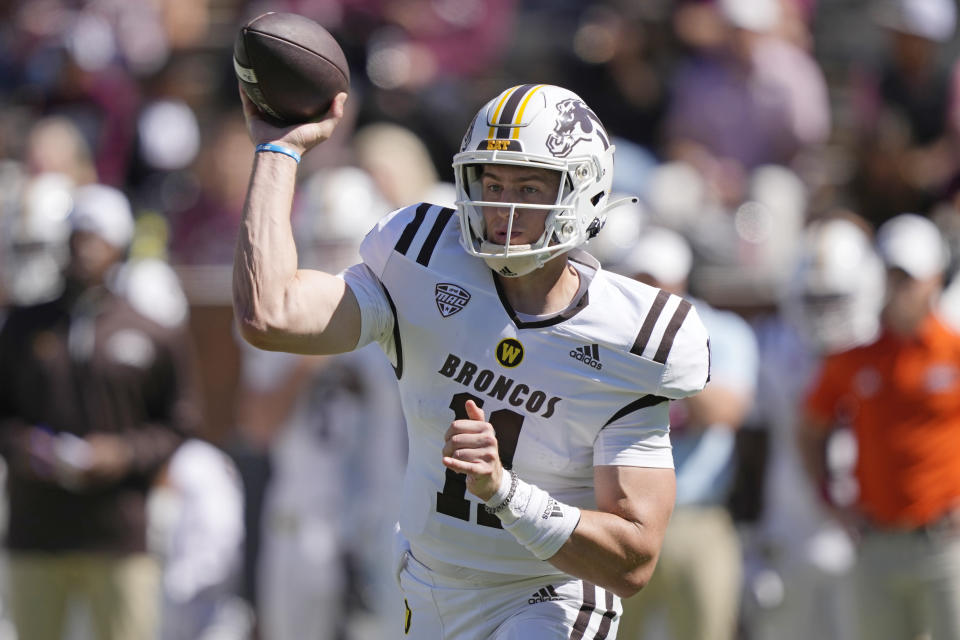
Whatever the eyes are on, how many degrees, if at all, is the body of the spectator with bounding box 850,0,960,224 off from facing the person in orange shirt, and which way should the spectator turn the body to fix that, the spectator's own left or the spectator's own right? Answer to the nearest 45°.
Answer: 0° — they already face them

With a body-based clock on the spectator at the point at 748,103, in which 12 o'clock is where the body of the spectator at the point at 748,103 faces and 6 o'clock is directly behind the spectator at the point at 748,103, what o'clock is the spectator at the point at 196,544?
the spectator at the point at 196,544 is roughly at 1 o'clock from the spectator at the point at 748,103.

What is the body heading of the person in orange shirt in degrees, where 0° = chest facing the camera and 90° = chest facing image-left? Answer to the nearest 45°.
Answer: approximately 0°

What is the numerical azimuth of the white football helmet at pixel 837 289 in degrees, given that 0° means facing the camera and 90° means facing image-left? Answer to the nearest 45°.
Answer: approximately 45°

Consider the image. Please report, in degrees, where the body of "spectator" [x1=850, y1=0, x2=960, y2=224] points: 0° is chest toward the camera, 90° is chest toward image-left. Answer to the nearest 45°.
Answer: approximately 0°

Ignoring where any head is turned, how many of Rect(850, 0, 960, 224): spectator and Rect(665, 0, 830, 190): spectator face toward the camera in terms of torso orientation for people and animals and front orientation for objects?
2

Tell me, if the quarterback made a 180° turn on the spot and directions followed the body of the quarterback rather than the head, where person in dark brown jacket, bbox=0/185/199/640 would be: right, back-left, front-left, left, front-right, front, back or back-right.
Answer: front-left

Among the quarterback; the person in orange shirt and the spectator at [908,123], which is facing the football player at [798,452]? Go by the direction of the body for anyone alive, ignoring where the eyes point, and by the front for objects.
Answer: the spectator at [908,123]

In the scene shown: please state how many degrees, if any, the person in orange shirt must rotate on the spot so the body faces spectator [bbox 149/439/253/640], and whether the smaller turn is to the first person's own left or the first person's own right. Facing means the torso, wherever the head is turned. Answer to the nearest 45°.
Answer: approximately 90° to the first person's own right
